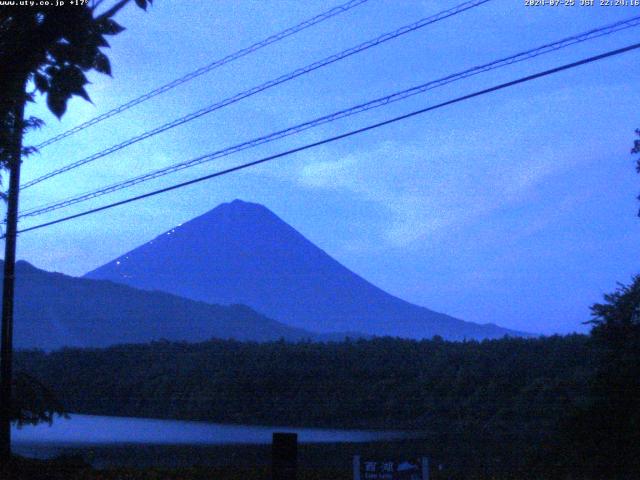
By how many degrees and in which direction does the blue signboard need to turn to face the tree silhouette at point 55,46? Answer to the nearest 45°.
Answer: approximately 45° to its right

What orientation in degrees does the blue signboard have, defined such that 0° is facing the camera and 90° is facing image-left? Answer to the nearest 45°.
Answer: approximately 0°

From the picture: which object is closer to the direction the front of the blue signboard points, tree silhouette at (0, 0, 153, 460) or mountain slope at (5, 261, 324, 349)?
the tree silhouette

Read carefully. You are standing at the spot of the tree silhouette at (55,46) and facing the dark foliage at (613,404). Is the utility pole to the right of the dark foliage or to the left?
left

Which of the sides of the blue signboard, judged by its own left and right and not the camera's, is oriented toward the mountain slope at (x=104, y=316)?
back
